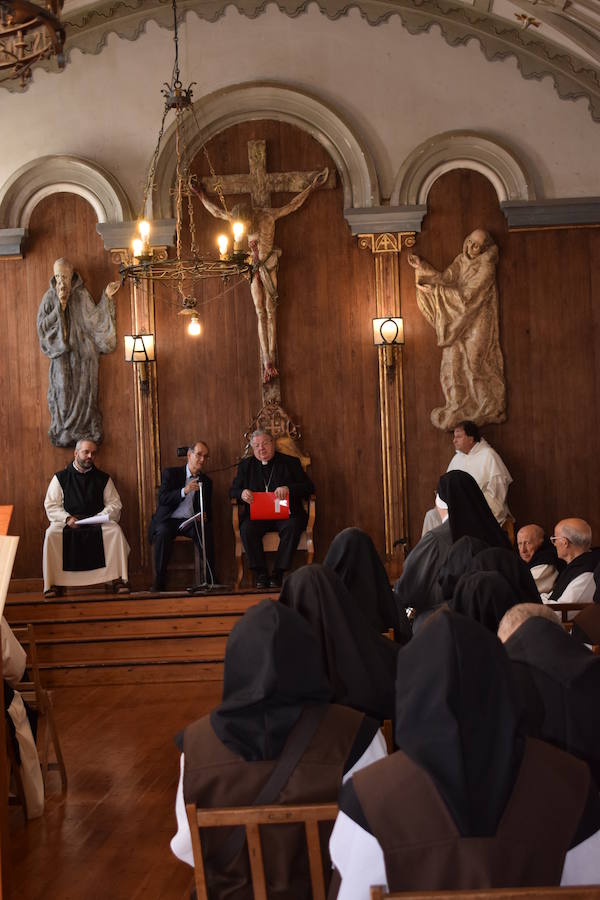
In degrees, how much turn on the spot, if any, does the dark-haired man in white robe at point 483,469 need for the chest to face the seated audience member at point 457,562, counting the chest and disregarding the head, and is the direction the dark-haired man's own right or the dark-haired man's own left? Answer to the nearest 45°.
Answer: approximately 45° to the dark-haired man's own left

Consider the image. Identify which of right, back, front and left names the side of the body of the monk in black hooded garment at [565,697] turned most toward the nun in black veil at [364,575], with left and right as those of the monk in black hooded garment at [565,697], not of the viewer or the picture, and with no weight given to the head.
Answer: front

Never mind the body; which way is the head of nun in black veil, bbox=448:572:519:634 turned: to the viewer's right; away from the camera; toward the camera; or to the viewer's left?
away from the camera

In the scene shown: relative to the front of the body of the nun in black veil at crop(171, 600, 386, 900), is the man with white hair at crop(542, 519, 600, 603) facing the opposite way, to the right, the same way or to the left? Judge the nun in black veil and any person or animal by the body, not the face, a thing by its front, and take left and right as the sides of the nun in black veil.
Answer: to the left

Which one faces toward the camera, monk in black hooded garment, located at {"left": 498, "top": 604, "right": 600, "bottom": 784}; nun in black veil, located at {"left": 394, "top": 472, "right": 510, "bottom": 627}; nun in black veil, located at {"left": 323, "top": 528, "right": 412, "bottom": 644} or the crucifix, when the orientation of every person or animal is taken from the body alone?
the crucifix

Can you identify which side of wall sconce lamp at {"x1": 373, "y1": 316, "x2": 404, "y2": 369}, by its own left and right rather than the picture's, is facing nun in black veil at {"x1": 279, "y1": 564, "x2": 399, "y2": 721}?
front

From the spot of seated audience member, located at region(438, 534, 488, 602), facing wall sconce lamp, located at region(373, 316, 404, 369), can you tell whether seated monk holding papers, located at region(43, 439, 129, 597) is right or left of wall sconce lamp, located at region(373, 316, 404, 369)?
left

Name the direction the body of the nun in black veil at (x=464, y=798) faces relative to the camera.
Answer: away from the camera

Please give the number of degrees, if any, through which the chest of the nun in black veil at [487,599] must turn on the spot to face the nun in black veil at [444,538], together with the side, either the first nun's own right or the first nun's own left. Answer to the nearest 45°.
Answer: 0° — they already face them

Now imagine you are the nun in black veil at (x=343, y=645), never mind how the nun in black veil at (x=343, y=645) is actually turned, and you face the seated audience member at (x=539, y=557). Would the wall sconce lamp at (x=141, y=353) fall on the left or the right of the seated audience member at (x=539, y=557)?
left

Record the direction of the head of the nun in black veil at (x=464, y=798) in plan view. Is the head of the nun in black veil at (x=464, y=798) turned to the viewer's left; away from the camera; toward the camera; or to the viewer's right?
away from the camera
